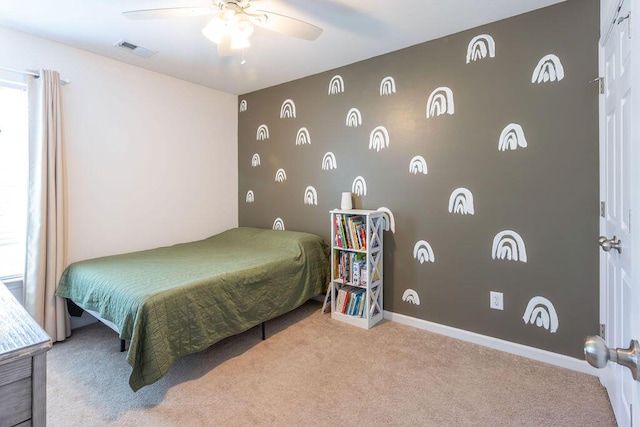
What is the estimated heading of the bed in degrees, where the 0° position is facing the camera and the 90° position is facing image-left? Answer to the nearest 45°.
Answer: approximately 45°

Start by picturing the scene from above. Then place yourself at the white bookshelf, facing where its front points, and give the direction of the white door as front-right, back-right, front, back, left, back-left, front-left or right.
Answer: left

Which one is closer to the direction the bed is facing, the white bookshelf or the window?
the window

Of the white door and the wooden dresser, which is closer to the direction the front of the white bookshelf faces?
the wooden dresser

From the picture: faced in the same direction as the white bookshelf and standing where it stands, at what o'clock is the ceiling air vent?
The ceiling air vent is roughly at 1 o'clock from the white bookshelf.

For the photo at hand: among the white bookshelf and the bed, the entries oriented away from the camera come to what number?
0

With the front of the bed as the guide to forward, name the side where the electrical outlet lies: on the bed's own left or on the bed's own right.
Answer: on the bed's own left

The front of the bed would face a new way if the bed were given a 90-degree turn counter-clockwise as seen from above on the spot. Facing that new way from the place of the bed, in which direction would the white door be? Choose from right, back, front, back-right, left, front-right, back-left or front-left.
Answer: front

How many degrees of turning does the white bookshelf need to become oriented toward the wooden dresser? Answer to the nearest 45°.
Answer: approximately 45° to its left

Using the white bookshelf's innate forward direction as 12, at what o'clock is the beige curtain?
The beige curtain is roughly at 1 o'clock from the white bookshelf.

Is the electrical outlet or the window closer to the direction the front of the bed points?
the window
